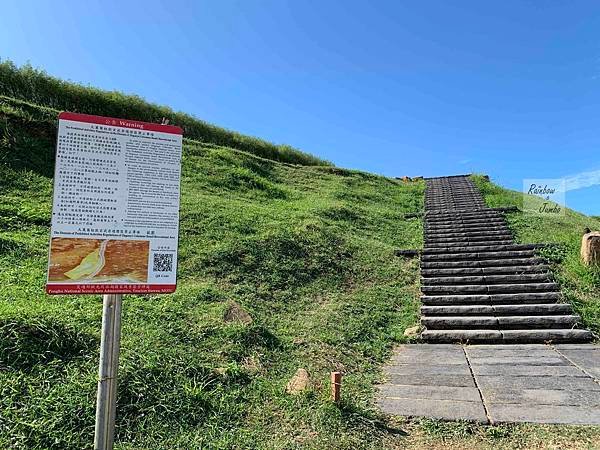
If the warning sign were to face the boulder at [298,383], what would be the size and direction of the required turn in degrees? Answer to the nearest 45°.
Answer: approximately 135° to its left

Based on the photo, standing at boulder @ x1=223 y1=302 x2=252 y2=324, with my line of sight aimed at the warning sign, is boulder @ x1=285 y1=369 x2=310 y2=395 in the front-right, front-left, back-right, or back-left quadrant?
front-left

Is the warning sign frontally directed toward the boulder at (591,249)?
no

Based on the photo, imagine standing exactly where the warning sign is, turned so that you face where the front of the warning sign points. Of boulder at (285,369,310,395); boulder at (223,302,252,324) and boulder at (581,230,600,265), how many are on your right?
0

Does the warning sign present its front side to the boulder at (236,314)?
no

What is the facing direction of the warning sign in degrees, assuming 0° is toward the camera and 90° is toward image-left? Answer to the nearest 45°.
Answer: approximately 0°
